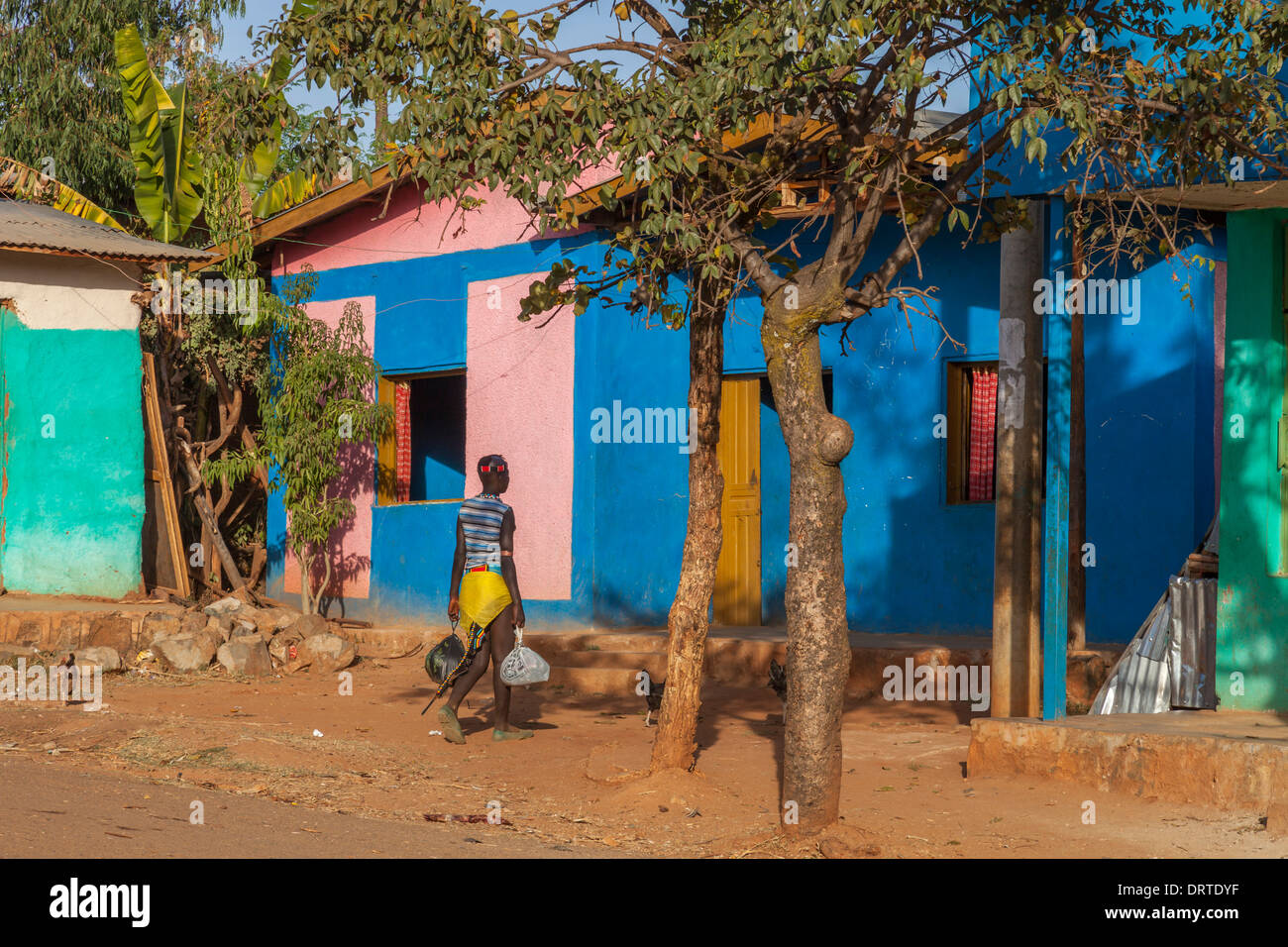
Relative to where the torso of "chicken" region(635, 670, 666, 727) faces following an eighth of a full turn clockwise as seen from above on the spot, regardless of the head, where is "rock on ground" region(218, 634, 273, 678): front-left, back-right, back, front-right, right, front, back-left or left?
front

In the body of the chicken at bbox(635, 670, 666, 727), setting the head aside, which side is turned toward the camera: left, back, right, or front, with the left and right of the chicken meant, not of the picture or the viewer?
left

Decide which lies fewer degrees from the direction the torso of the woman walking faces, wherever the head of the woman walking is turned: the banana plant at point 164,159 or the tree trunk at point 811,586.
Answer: the banana plant

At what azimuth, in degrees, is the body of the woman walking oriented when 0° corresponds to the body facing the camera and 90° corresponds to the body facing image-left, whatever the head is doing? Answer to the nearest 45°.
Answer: approximately 225°

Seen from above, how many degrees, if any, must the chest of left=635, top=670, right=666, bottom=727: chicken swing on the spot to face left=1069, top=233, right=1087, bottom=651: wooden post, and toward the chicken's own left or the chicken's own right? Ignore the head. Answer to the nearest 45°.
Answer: approximately 180°

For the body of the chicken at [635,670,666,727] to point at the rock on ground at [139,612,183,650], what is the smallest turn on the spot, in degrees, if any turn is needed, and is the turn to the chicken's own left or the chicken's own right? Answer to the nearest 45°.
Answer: approximately 45° to the chicken's own right

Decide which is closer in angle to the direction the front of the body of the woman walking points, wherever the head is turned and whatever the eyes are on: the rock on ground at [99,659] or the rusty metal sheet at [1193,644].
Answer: the rusty metal sheet

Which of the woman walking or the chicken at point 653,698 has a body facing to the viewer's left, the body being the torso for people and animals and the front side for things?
the chicken

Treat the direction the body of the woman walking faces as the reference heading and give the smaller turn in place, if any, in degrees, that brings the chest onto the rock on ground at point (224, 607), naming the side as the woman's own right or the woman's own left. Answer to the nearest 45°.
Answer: approximately 90° to the woman's own left

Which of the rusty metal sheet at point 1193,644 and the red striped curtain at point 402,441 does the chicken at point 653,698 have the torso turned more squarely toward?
the red striped curtain

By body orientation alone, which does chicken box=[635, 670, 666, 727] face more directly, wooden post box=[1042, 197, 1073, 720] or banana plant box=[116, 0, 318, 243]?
the banana plant

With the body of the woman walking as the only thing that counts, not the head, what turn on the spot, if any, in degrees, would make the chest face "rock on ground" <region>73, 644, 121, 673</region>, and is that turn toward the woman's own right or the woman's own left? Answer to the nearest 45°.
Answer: approximately 90° to the woman's own left

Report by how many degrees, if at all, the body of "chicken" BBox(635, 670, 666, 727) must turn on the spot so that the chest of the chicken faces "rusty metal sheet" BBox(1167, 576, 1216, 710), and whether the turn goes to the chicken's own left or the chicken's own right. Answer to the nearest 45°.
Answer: approximately 180°

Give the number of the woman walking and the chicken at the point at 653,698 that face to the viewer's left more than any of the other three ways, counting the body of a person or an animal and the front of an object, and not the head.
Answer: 1
